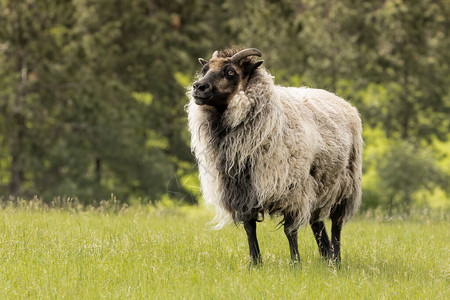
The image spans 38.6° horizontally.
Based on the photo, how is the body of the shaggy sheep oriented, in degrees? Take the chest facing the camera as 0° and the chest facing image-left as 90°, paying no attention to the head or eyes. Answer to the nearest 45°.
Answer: approximately 45°

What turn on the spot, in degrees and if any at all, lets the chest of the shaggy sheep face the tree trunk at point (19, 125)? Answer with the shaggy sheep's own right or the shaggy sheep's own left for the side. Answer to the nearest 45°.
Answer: approximately 90° to the shaggy sheep's own right
